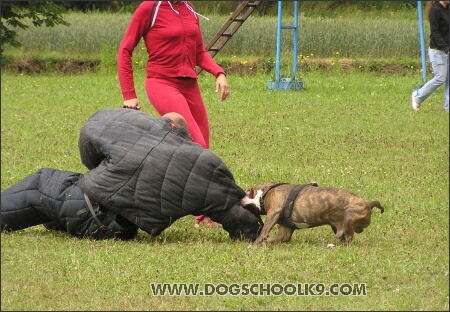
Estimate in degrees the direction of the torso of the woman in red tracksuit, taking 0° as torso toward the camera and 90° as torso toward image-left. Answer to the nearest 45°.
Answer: approximately 315°

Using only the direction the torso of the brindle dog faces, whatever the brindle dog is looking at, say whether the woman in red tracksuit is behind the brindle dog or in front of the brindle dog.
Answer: in front

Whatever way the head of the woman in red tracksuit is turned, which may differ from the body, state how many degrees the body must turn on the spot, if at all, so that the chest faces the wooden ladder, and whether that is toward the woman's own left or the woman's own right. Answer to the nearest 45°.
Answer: approximately 135° to the woman's own left

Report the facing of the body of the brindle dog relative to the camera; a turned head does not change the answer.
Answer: to the viewer's left

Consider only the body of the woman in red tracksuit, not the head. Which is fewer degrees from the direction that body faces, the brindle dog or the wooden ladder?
the brindle dog

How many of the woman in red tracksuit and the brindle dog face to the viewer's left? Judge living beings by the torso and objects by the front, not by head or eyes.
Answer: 1

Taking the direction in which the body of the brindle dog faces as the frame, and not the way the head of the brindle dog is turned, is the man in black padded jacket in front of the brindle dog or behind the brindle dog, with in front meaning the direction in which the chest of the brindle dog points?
in front

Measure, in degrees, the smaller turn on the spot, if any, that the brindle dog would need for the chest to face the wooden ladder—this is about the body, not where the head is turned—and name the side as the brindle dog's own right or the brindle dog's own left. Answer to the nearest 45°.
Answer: approximately 90° to the brindle dog's own right
